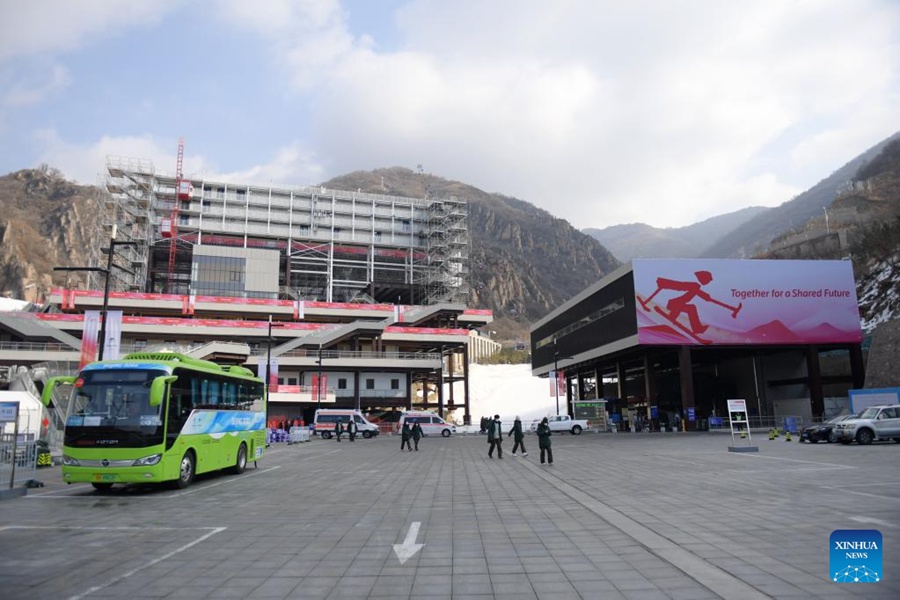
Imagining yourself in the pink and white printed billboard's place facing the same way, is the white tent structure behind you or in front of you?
in front

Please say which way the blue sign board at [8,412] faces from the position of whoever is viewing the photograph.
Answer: facing the viewer

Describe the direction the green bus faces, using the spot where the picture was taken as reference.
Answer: facing the viewer and to the left of the viewer

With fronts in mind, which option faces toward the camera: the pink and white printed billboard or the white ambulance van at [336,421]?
the pink and white printed billboard

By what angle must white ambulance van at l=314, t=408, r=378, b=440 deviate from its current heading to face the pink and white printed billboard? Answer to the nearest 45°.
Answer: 0° — it already faces it

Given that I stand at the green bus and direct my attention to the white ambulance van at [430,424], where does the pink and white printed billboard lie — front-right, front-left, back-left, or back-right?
front-right

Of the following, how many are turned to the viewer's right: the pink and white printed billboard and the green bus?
0

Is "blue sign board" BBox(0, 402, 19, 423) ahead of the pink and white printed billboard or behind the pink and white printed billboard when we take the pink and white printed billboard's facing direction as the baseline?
ahead

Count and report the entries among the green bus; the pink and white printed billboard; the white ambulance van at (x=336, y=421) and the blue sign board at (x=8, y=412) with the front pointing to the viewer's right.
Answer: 1

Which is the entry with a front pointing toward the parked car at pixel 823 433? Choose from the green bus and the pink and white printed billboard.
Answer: the pink and white printed billboard

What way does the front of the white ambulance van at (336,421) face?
to the viewer's right

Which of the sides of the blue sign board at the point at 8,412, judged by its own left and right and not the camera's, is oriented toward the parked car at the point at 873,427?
left

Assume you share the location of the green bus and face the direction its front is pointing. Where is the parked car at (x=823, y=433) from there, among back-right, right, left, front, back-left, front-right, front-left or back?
back-left

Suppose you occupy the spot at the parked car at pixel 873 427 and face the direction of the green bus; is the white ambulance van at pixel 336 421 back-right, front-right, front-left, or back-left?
front-right

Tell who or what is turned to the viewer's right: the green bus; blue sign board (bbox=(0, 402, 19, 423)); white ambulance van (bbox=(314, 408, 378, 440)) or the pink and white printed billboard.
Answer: the white ambulance van

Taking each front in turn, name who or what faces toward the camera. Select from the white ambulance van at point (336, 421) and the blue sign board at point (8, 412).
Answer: the blue sign board

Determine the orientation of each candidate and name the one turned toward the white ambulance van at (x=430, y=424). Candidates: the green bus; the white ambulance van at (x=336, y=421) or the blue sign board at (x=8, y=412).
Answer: the white ambulance van at (x=336, y=421)
